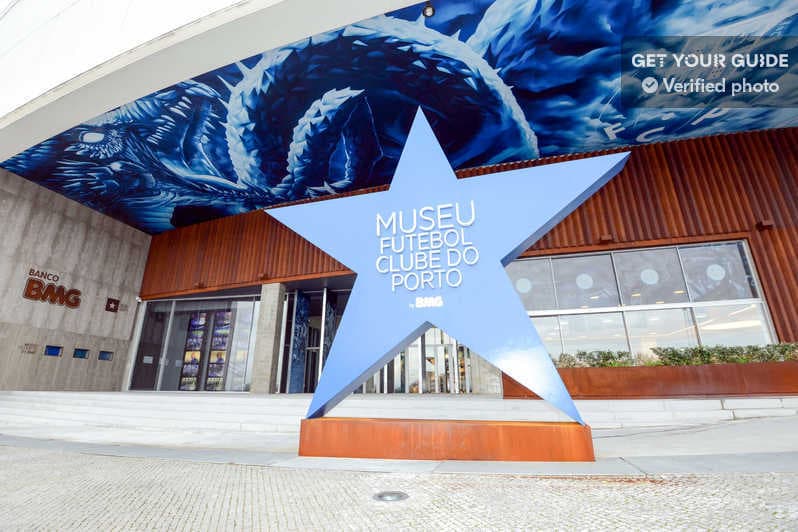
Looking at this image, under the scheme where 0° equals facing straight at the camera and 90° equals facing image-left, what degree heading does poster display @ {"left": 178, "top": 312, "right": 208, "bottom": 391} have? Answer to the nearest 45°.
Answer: approximately 0°

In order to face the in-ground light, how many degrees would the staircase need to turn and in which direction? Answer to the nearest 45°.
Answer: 0° — it already faces it

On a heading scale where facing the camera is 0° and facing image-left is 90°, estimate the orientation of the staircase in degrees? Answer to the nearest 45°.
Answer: approximately 0°

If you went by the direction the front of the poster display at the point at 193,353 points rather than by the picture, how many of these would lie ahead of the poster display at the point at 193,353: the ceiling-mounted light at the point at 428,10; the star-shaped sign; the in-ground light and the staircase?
4

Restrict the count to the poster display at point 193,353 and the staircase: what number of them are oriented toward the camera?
2

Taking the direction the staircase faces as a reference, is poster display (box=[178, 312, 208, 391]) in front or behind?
behind

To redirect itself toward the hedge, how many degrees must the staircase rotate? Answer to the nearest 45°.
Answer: approximately 90° to its left

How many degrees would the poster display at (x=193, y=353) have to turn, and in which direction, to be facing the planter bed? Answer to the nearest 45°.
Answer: approximately 45° to its left
